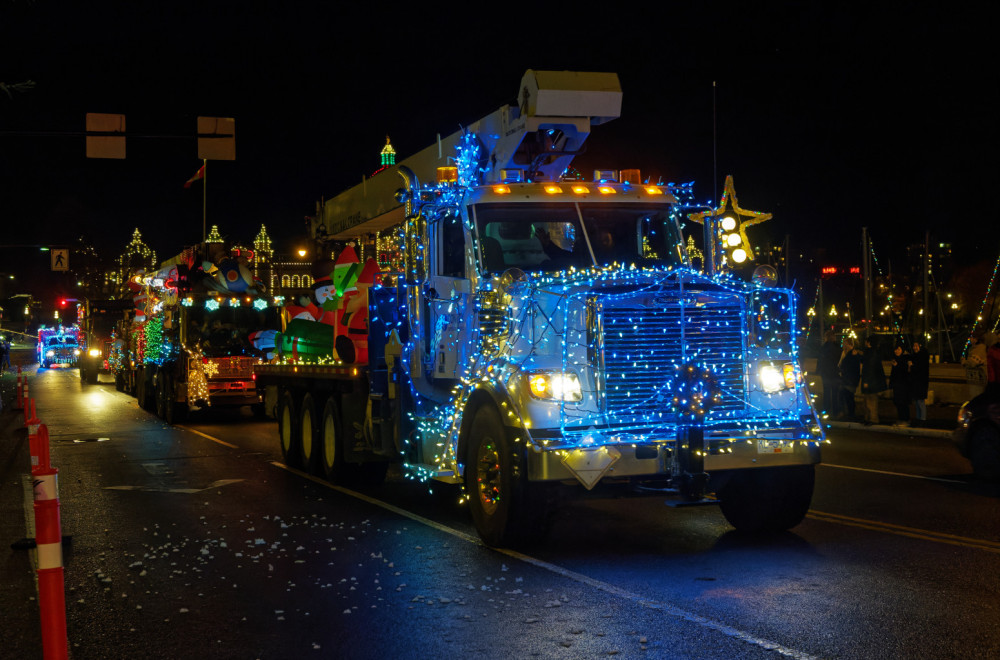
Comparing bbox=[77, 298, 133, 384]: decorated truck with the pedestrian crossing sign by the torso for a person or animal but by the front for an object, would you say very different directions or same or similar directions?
same or similar directions

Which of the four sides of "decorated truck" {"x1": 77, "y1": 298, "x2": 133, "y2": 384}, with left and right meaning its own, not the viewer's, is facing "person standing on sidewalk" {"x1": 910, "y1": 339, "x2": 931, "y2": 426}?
front

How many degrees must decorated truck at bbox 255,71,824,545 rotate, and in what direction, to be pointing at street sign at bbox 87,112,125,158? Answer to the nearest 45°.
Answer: approximately 180°

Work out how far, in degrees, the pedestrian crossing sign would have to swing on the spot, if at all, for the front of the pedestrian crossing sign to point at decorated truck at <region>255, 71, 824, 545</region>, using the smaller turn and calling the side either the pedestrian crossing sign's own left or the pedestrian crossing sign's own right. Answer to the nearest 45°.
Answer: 0° — it already faces it

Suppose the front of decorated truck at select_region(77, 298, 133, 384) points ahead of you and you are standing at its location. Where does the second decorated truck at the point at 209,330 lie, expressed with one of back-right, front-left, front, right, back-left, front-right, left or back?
front

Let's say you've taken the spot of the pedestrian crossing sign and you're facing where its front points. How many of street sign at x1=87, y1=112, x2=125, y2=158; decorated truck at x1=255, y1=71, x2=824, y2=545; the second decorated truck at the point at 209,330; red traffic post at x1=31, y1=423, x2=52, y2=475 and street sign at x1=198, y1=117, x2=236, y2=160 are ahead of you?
5

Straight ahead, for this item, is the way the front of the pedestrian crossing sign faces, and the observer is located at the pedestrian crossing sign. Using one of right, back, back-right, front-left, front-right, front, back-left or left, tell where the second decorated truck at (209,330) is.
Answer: front

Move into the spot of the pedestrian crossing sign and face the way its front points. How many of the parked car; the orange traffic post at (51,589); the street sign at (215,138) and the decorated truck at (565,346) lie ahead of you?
4

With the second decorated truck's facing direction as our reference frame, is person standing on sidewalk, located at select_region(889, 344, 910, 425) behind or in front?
in front

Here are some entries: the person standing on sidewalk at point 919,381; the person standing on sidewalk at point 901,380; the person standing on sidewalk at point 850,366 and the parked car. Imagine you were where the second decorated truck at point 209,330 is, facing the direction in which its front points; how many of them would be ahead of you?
4

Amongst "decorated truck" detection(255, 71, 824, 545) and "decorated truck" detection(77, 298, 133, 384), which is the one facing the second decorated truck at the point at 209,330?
"decorated truck" detection(77, 298, 133, 384)

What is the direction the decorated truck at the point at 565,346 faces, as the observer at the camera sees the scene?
facing the viewer and to the right of the viewer

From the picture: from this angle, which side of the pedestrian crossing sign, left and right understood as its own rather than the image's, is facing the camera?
front

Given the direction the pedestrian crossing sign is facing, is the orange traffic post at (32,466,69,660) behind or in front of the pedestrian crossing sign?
in front
